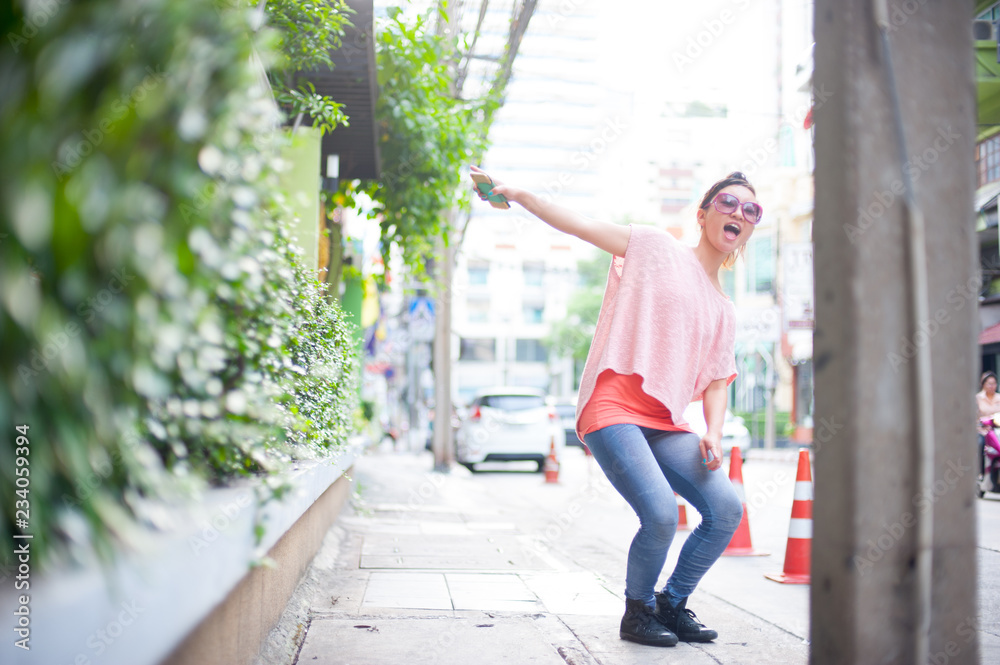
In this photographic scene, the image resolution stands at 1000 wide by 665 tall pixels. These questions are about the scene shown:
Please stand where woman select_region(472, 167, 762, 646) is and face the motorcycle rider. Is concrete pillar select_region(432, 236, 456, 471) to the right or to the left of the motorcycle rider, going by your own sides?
left

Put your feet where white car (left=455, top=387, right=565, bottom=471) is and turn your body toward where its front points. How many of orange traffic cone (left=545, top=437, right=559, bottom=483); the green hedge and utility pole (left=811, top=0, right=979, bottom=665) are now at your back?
3

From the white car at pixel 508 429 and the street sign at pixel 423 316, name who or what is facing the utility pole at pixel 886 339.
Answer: the street sign

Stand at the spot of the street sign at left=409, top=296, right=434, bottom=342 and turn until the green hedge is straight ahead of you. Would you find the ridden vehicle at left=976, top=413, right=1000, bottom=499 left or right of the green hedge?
left

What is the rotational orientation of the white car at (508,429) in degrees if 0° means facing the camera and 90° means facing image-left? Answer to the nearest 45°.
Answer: approximately 180°

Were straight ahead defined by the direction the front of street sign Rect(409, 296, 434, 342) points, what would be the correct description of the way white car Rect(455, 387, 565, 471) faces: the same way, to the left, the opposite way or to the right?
the opposite way

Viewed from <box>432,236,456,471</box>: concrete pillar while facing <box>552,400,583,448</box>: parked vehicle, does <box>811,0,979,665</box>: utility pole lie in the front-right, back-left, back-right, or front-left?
back-right

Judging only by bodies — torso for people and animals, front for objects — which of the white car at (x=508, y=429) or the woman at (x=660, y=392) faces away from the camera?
the white car

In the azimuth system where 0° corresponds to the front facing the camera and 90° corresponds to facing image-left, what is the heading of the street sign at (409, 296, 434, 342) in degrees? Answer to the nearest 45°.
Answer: approximately 0°

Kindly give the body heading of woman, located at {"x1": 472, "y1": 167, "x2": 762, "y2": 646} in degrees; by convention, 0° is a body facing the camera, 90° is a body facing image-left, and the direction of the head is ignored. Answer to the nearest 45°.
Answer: approximately 315°

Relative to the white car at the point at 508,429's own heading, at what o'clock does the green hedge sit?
The green hedge is roughly at 6 o'clock from the white car.

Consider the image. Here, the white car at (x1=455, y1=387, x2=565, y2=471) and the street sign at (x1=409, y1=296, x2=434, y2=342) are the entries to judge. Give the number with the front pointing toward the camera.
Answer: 1
